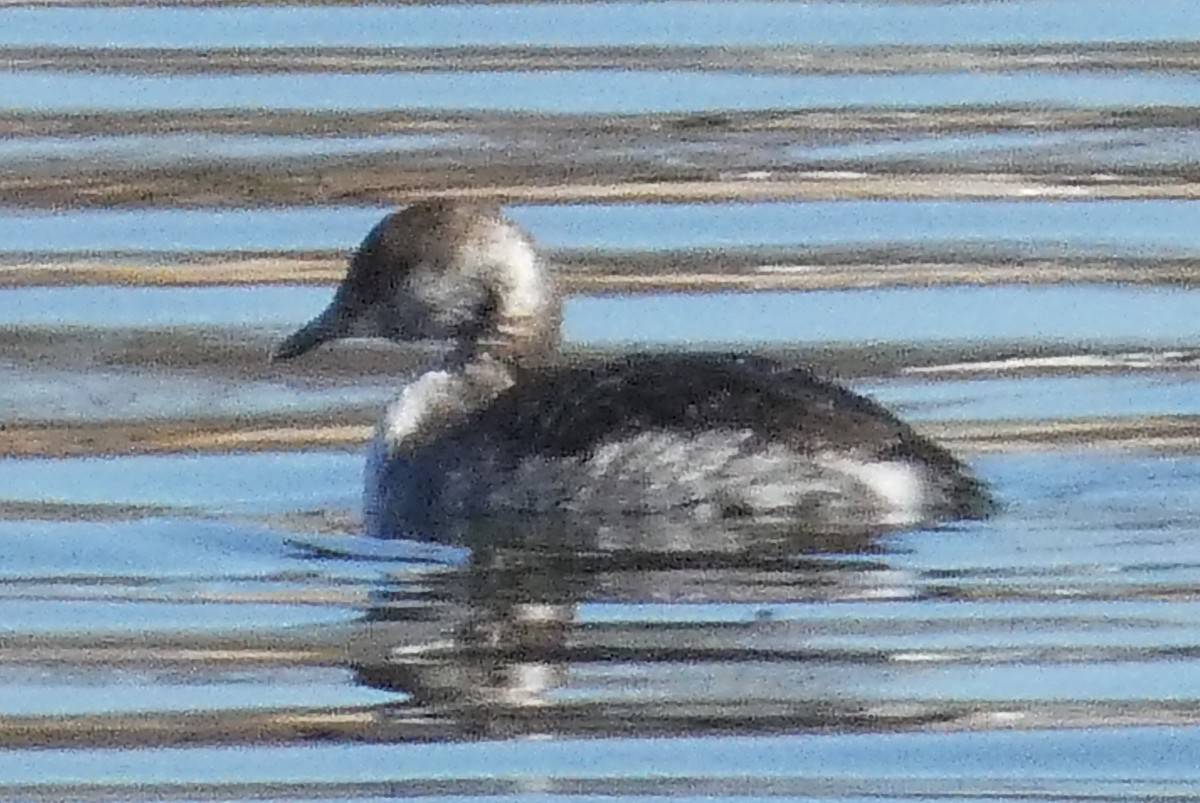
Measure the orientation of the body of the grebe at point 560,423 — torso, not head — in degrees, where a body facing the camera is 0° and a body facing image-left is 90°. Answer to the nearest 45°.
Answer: approximately 90°
